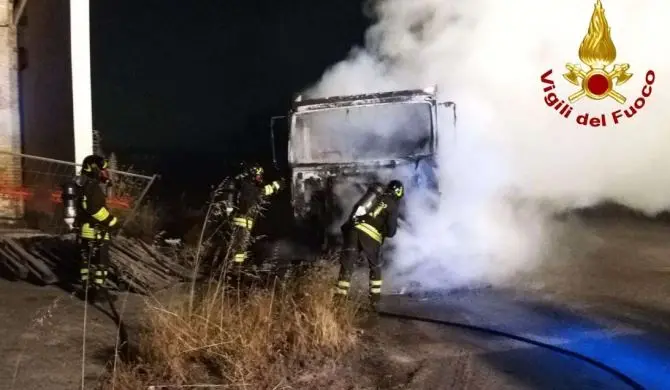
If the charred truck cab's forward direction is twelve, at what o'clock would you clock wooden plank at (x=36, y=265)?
The wooden plank is roughly at 2 o'clock from the charred truck cab.

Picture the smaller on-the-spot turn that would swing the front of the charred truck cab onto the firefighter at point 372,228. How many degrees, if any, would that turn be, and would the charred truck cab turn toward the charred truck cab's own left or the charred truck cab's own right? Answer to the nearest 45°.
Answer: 0° — it already faces them

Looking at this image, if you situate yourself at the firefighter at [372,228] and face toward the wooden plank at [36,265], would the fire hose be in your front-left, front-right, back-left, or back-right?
back-left

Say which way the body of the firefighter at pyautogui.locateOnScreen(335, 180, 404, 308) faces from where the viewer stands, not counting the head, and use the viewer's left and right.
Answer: facing away from the viewer and to the right of the viewer

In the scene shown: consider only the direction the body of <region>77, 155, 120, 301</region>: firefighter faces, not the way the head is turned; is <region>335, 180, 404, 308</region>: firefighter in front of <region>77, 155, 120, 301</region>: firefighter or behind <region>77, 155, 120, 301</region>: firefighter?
in front

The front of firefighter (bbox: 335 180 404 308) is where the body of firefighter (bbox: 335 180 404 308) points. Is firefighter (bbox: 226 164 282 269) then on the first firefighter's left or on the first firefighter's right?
on the first firefighter's left

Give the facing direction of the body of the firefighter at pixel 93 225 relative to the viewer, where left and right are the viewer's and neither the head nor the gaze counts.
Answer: facing to the right of the viewer

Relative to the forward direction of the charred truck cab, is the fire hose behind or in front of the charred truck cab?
in front
